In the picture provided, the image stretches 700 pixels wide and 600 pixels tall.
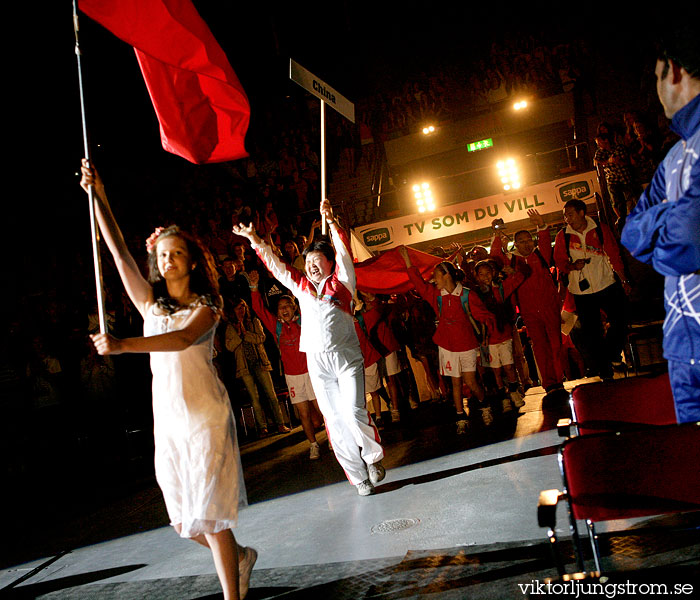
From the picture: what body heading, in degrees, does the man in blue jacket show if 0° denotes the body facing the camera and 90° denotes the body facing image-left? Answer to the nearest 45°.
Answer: approximately 90°

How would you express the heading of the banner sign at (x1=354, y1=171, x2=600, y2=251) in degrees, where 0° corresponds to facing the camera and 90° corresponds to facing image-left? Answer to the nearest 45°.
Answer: approximately 0°

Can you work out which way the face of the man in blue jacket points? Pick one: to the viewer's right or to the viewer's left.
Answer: to the viewer's left

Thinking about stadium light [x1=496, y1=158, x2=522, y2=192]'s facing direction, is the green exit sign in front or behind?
behind

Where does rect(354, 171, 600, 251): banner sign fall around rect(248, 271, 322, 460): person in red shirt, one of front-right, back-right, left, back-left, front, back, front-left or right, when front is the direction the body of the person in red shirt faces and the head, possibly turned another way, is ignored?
back-left

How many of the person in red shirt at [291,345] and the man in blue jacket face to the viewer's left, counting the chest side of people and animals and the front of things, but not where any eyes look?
1

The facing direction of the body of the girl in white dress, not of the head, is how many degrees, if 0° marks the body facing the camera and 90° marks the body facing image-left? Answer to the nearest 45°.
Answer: approximately 45°

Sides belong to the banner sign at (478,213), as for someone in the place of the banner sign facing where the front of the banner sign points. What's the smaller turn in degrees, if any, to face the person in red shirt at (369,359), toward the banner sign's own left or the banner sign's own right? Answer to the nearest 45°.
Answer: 0° — it already faces them

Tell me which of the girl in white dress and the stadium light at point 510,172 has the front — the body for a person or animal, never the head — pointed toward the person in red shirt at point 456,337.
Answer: the stadium light

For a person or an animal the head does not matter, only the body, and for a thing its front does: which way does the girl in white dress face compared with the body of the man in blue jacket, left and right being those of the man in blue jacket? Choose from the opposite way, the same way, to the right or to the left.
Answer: to the left

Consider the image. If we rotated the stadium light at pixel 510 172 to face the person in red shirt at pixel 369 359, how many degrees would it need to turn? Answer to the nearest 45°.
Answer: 0° — it already faces them
